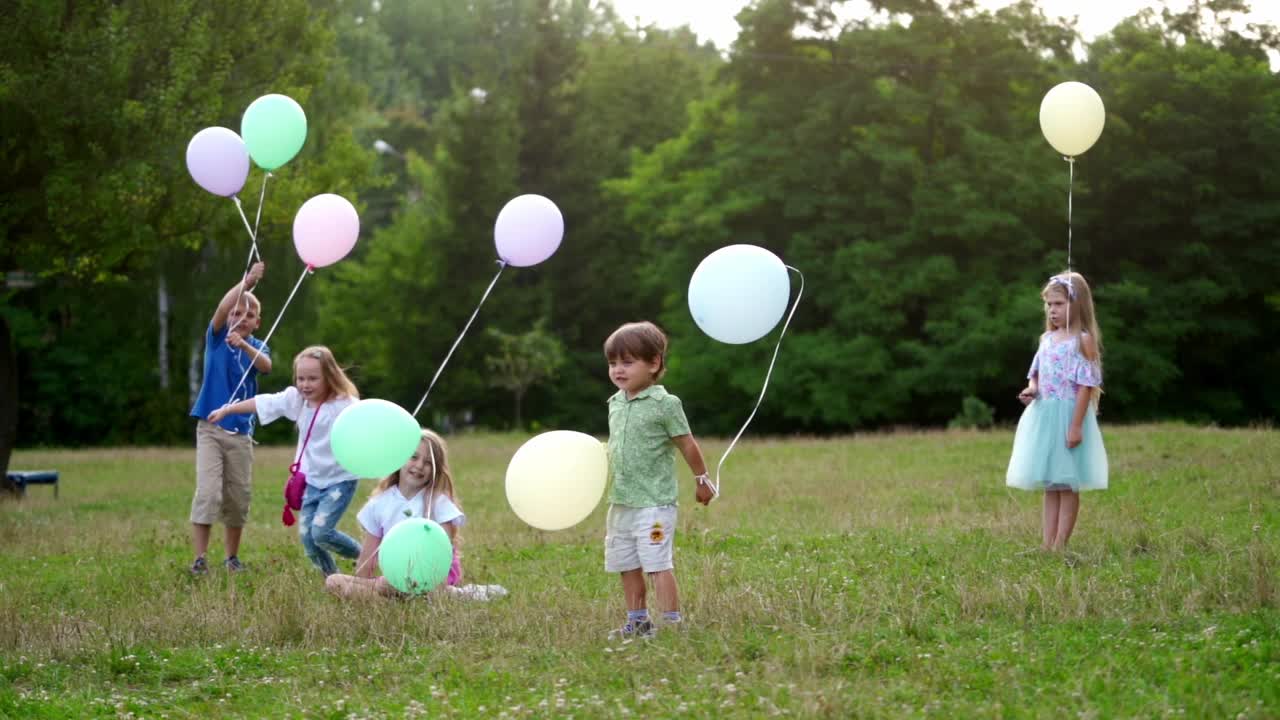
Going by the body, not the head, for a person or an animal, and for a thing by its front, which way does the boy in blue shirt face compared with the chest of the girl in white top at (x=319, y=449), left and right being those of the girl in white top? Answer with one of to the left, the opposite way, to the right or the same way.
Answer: to the left

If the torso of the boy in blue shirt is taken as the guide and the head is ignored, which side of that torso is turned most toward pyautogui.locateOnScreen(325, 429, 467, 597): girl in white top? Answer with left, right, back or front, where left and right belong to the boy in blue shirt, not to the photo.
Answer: front

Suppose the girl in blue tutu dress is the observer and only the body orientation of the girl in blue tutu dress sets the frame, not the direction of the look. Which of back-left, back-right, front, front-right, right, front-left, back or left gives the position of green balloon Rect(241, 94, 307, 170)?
front-right

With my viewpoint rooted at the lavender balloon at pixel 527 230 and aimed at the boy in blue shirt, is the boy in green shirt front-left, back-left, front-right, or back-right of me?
back-left

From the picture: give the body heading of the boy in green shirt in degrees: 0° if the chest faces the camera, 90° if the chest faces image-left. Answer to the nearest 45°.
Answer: approximately 45°

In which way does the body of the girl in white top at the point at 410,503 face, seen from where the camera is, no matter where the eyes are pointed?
toward the camera

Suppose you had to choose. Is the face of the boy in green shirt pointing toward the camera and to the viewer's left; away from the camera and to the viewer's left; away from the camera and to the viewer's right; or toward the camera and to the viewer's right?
toward the camera and to the viewer's left

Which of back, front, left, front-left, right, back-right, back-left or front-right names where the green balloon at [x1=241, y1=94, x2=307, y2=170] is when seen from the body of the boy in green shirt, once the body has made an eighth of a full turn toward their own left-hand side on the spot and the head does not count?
back-right

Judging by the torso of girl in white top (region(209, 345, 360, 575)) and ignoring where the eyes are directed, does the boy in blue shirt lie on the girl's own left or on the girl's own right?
on the girl's own right

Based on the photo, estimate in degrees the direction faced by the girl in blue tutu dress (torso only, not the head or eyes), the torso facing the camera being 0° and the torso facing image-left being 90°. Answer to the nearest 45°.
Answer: approximately 45°
